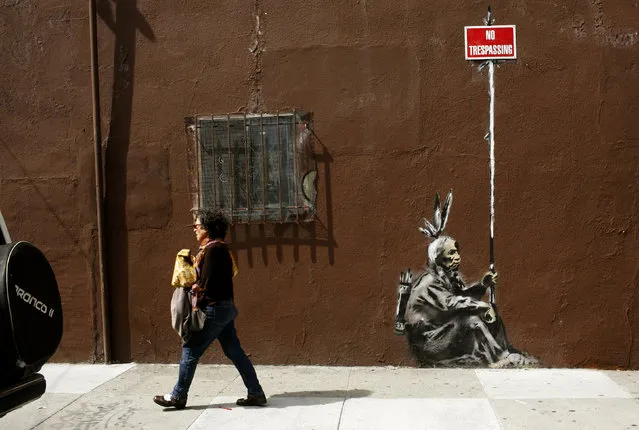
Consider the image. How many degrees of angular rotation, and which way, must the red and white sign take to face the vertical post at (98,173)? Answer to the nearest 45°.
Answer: approximately 90° to its right

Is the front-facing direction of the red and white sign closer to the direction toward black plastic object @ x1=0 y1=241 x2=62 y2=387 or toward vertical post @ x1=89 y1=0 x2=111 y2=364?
the black plastic object

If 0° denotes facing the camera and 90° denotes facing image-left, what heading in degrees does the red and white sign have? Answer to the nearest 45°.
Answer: approximately 0°

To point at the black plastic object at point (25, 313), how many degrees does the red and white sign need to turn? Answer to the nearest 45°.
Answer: approximately 45° to its right
